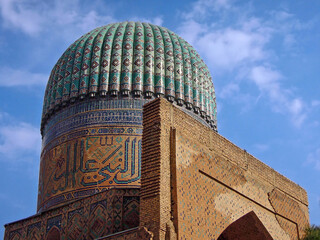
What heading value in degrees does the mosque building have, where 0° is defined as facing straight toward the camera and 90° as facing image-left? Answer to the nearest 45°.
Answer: approximately 315°
